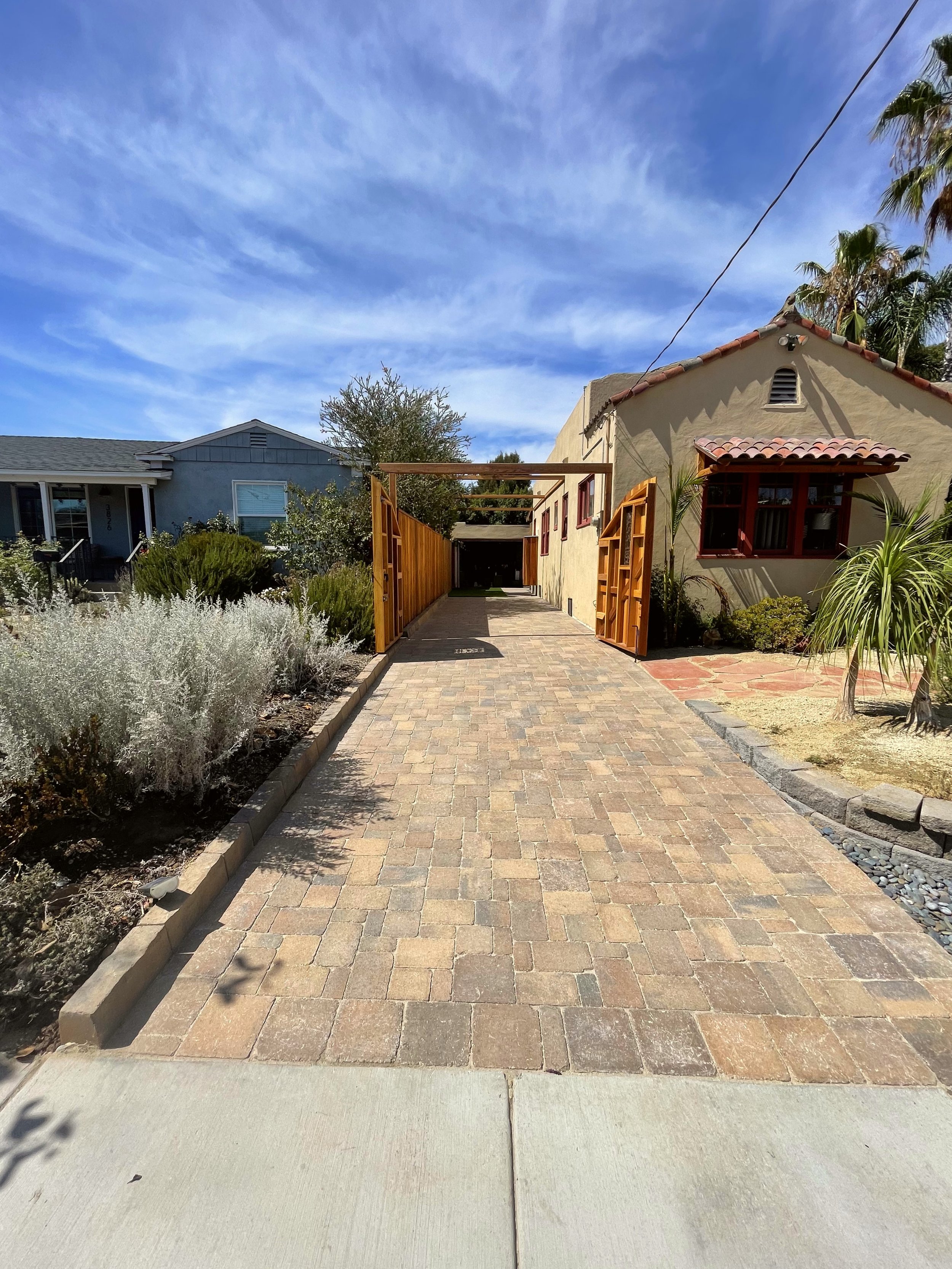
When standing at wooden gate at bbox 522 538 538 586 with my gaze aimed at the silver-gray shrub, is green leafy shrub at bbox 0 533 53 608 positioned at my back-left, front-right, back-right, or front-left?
front-right

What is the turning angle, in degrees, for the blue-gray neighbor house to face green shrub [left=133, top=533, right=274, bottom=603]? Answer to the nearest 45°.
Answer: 0° — it already faces it

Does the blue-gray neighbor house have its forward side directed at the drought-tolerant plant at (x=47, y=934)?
yes

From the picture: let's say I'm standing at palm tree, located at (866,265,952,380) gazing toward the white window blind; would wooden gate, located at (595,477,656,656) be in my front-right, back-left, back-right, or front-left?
front-left

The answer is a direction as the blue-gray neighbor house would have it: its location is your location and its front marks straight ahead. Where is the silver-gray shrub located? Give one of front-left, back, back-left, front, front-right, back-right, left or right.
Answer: front

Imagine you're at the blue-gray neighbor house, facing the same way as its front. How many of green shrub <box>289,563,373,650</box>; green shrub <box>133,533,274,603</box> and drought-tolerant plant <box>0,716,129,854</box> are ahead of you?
3

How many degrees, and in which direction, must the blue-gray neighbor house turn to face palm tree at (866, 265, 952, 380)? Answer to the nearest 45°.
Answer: approximately 45° to its left

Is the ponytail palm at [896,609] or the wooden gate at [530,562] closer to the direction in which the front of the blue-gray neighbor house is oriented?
the ponytail palm

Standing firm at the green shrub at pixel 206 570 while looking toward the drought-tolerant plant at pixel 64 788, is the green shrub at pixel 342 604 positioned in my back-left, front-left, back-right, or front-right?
front-left

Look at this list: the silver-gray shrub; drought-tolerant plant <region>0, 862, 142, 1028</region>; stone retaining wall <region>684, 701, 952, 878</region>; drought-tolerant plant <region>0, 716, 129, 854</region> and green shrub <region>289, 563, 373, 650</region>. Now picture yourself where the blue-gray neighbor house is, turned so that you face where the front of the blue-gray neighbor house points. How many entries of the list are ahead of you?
5

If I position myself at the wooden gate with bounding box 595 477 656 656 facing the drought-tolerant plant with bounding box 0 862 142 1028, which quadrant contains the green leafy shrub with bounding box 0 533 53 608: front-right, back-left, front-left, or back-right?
front-right

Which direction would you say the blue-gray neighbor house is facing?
toward the camera

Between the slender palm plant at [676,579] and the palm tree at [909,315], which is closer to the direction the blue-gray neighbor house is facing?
the slender palm plant

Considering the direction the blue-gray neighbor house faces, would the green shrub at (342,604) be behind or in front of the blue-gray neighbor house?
in front

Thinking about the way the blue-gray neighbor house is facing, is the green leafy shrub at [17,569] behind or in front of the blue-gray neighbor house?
in front

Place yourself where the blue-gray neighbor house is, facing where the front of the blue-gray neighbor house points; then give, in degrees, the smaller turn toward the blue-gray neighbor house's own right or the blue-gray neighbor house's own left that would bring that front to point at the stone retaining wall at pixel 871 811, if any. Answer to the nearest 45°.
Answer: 0° — it already faces it

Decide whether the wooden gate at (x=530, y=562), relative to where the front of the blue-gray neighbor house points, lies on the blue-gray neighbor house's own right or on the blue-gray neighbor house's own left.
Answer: on the blue-gray neighbor house's own left

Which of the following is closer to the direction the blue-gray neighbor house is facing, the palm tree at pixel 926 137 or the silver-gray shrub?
the silver-gray shrub

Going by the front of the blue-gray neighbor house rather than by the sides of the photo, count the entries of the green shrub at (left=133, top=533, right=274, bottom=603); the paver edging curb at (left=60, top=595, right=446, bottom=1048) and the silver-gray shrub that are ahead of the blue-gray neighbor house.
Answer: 3
